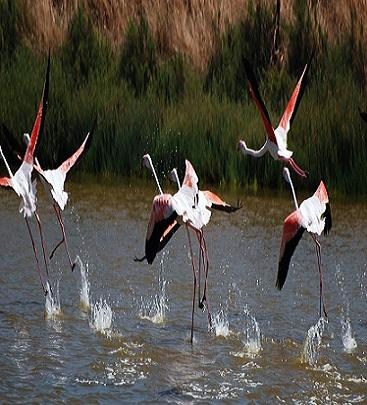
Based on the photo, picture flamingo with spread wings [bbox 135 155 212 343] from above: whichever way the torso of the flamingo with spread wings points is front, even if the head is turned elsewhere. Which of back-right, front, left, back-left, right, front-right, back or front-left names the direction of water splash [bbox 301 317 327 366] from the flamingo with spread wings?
back-right

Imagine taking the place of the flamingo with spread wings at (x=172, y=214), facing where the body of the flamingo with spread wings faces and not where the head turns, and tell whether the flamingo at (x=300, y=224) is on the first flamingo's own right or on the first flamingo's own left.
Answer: on the first flamingo's own right

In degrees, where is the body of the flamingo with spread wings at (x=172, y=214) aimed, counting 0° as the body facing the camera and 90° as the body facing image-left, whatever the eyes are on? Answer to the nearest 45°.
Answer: approximately 135°
